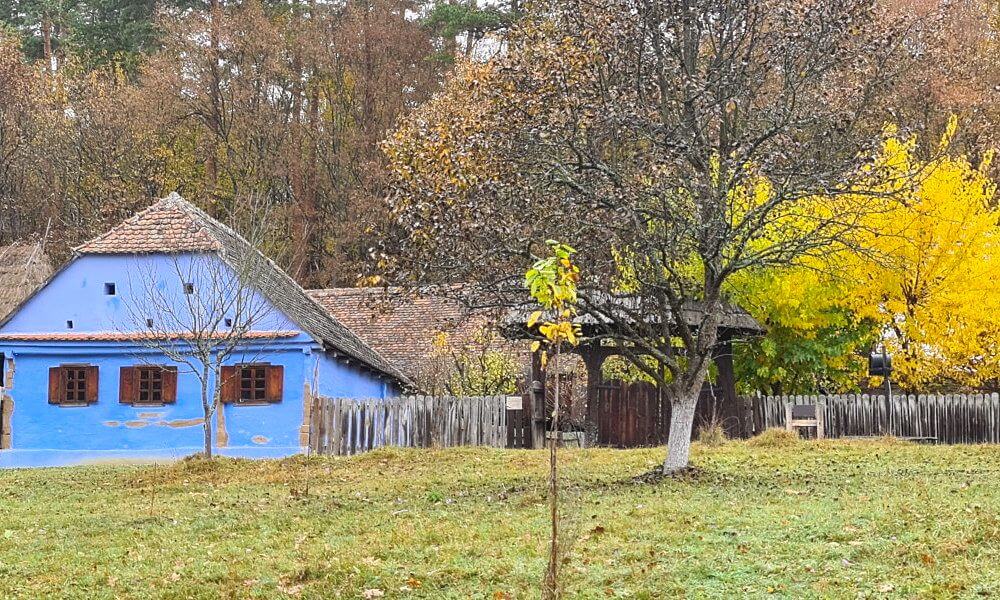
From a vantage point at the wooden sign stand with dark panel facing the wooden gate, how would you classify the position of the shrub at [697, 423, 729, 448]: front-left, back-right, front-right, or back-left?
front-left

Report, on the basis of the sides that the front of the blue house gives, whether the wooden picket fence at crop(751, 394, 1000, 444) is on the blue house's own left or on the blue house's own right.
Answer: on the blue house's own left

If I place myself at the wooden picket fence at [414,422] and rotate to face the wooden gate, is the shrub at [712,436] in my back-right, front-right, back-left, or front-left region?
front-right

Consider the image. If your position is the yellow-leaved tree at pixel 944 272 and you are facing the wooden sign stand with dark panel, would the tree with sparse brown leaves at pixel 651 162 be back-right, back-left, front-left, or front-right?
front-left

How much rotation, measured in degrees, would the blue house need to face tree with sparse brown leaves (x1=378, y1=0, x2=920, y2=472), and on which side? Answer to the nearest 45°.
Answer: approximately 45° to its left

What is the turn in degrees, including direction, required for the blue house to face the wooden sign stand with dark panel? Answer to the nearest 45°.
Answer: approximately 90° to its left

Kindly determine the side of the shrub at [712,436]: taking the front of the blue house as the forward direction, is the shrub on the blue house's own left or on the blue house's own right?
on the blue house's own left

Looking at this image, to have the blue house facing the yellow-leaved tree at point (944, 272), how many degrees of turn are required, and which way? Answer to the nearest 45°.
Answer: approximately 90° to its left

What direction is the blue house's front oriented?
toward the camera

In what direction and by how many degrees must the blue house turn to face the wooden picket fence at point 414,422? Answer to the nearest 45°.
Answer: approximately 45° to its left

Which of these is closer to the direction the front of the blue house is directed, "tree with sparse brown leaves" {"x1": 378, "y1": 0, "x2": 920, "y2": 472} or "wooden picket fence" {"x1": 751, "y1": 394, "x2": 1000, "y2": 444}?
the tree with sparse brown leaves

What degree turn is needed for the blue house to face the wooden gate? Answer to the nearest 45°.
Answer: approximately 45° to its left
